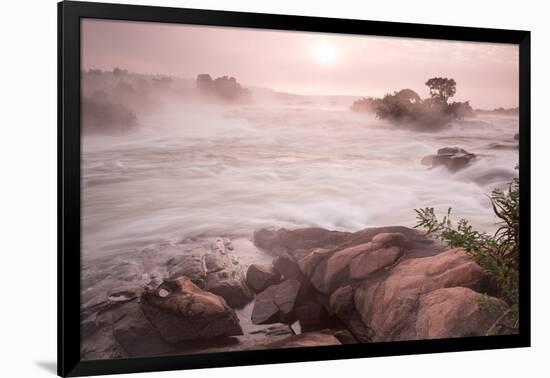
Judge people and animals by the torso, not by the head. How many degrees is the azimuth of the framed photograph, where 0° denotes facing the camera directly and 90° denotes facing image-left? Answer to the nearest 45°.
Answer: approximately 315°
